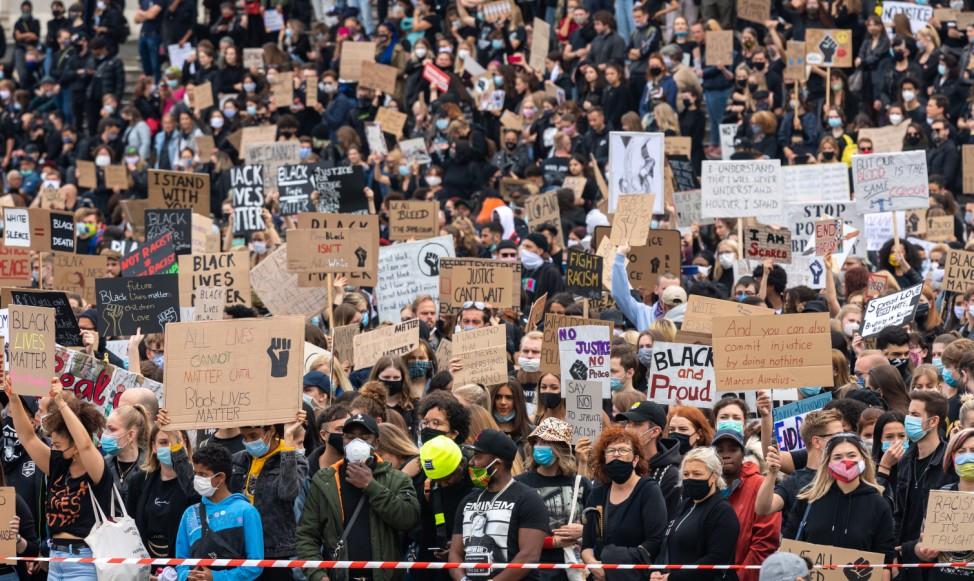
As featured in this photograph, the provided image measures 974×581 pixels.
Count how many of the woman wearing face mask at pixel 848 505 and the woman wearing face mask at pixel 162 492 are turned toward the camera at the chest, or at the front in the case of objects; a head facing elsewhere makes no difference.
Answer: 2

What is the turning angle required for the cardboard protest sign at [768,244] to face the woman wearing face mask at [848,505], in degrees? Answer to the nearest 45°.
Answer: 0° — it already faces them

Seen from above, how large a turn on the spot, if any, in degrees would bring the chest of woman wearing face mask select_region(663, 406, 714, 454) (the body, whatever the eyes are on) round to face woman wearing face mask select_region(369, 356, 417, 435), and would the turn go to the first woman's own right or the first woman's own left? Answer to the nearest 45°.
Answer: approximately 90° to the first woman's own right

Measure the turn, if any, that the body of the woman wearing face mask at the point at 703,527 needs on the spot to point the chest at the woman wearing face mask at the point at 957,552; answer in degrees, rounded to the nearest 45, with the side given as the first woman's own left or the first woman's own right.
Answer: approximately 135° to the first woman's own left

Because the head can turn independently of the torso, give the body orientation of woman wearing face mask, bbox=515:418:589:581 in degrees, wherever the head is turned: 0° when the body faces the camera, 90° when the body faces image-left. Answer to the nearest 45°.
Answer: approximately 45°

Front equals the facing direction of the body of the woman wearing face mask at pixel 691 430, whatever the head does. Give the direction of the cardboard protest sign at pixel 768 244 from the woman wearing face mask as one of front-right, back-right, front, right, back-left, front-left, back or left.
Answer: back-right
